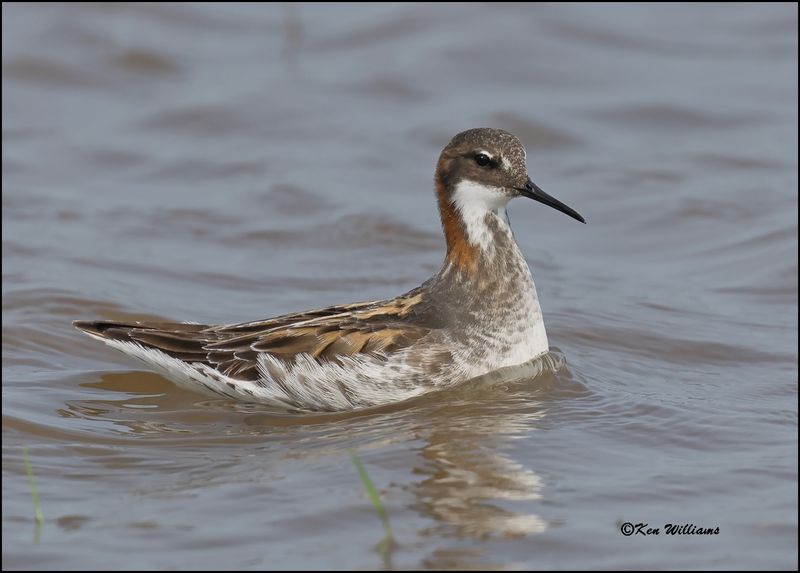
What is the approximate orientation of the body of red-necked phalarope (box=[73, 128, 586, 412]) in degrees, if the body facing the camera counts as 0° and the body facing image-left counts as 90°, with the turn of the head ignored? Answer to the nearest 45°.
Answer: approximately 270°

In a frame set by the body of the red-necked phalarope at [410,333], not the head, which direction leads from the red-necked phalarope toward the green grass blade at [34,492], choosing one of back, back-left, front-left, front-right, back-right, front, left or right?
back-right

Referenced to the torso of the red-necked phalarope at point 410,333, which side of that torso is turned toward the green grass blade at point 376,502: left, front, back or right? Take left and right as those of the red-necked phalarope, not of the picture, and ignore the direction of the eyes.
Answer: right
